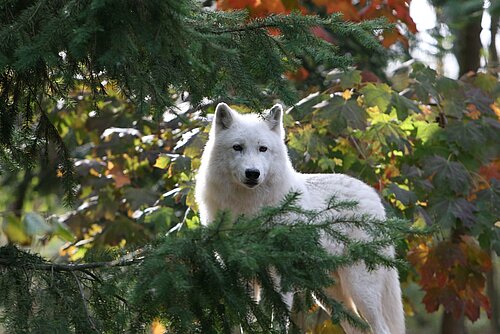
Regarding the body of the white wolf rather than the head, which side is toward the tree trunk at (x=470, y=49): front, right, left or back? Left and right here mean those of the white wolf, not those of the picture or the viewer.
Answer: back

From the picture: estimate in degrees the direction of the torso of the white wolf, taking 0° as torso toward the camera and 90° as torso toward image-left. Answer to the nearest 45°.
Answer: approximately 45°

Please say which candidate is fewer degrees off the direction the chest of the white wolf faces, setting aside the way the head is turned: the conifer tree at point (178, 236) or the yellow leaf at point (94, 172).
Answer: the conifer tree

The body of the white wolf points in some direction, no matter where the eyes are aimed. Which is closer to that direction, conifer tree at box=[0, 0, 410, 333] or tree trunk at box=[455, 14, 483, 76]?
the conifer tree

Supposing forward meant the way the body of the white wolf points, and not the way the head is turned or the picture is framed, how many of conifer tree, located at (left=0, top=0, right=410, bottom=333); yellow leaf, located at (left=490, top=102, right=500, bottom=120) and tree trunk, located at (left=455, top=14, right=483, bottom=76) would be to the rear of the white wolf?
2

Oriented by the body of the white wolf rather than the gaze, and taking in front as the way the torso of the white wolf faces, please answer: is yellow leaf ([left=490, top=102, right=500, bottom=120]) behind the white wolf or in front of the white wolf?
behind
